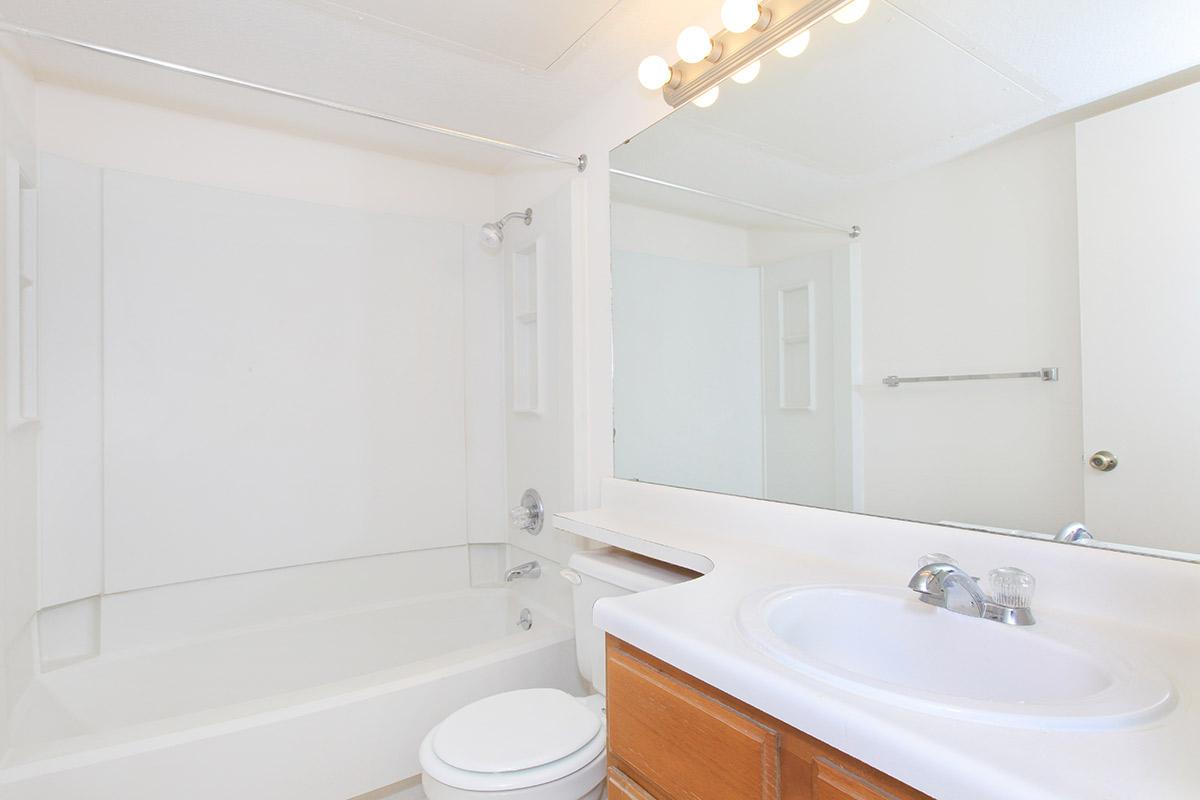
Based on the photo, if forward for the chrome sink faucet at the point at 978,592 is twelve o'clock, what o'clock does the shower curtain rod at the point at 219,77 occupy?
The shower curtain rod is roughly at 1 o'clock from the chrome sink faucet.

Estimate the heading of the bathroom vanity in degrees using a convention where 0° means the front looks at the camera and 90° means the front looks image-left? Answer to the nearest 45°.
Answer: approximately 45°

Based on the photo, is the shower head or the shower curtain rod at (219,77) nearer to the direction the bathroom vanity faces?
the shower curtain rod

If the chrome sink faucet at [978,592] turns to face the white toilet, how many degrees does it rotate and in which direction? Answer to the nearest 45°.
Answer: approximately 45° to its right

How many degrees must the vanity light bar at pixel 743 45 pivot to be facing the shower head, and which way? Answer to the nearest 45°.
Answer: approximately 90° to its right
